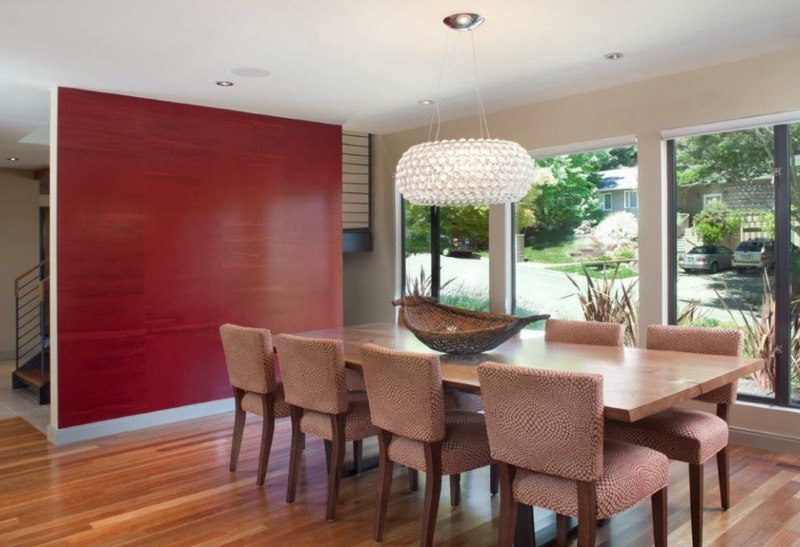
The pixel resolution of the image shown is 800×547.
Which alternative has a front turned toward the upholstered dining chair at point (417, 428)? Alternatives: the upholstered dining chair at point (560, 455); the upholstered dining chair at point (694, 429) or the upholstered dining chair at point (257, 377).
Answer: the upholstered dining chair at point (694, 429)

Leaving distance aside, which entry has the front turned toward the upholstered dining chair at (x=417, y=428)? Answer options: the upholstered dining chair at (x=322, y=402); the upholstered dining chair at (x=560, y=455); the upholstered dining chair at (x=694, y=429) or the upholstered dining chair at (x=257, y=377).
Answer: the upholstered dining chair at (x=694, y=429)

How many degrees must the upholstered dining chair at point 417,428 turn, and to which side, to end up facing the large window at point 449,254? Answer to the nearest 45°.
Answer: approximately 45° to its left

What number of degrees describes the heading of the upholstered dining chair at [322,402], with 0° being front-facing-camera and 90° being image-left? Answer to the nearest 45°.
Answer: approximately 225°

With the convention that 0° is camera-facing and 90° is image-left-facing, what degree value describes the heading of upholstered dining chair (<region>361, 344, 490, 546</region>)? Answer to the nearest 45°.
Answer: approximately 225°

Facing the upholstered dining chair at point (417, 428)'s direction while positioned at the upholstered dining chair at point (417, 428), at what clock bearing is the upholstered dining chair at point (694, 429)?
the upholstered dining chair at point (694, 429) is roughly at 1 o'clock from the upholstered dining chair at point (417, 428).

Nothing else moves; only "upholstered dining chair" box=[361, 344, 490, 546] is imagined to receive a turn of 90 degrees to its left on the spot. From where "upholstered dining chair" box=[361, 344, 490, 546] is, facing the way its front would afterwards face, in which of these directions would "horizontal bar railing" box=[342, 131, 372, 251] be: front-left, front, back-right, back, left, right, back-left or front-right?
front-right

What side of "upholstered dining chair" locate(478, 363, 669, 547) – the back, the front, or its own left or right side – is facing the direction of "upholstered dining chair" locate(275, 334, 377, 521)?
left

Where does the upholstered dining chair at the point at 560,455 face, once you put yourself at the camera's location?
facing away from the viewer and to the right of the viewer

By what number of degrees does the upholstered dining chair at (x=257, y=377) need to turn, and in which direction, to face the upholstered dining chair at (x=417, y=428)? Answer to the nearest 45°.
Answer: approximately 90° to its right

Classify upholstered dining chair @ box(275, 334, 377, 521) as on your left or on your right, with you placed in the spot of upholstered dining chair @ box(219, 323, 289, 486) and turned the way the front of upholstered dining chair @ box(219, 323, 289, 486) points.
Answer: on your right

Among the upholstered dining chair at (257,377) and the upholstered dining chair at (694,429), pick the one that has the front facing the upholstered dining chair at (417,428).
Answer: the upholstered dining chair at (694,429)

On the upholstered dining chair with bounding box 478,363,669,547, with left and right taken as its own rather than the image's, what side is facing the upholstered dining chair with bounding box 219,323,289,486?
left
